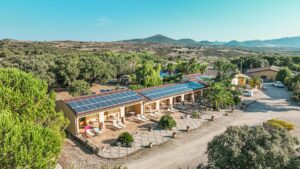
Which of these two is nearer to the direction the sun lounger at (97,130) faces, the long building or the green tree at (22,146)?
the green tree

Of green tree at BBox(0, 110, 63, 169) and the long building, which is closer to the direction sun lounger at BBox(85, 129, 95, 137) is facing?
the green tree

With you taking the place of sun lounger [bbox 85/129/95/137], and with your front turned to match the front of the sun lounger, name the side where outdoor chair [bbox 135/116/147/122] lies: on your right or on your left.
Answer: on your left
